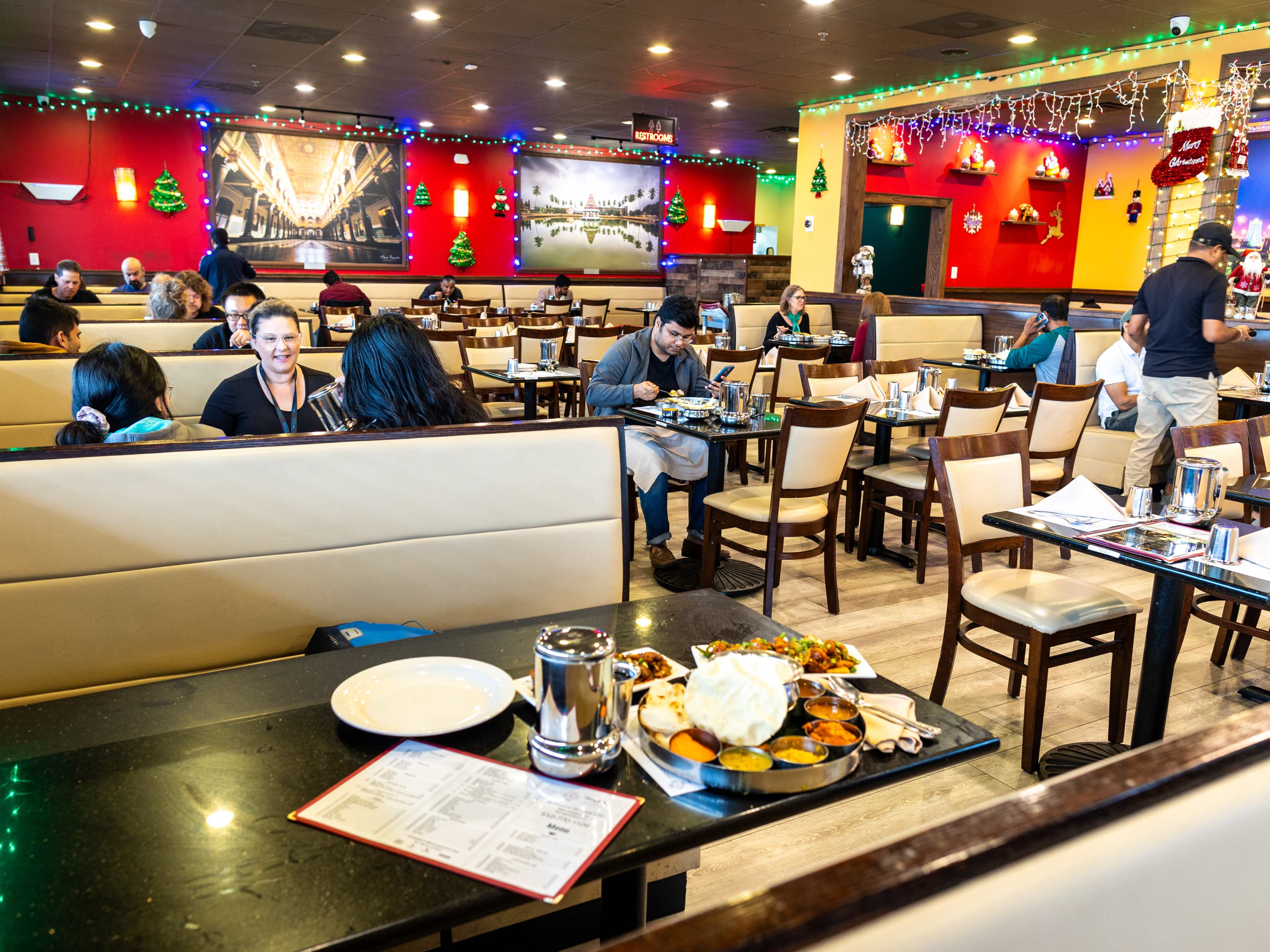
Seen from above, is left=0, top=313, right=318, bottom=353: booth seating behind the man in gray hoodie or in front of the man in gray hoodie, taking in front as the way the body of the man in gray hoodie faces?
behind

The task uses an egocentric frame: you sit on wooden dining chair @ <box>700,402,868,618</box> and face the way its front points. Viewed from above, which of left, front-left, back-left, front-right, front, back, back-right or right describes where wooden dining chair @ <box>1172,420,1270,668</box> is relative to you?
back-right

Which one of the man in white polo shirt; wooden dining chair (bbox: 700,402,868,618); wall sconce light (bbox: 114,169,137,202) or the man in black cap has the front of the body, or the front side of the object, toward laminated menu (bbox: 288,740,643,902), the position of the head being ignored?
the wall sconce light

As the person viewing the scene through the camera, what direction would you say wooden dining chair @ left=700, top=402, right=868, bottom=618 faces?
facing away from the viewer and to the left of the viewer

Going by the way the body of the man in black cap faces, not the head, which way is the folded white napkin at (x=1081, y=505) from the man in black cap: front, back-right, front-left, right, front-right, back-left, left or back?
back-right

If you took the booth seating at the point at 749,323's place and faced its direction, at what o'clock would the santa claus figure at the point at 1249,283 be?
The santa claus figure is roughly at 9 o'clock from the booth seating.

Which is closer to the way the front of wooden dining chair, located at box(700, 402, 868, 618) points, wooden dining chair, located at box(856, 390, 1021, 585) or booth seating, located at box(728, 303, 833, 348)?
the booth seating

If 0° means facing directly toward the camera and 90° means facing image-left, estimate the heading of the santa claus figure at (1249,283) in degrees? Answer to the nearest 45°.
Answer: approximately 0°

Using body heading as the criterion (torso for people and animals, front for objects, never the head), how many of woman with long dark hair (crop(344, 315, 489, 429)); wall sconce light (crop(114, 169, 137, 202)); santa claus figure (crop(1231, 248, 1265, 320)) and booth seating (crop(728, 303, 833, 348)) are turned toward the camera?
3
